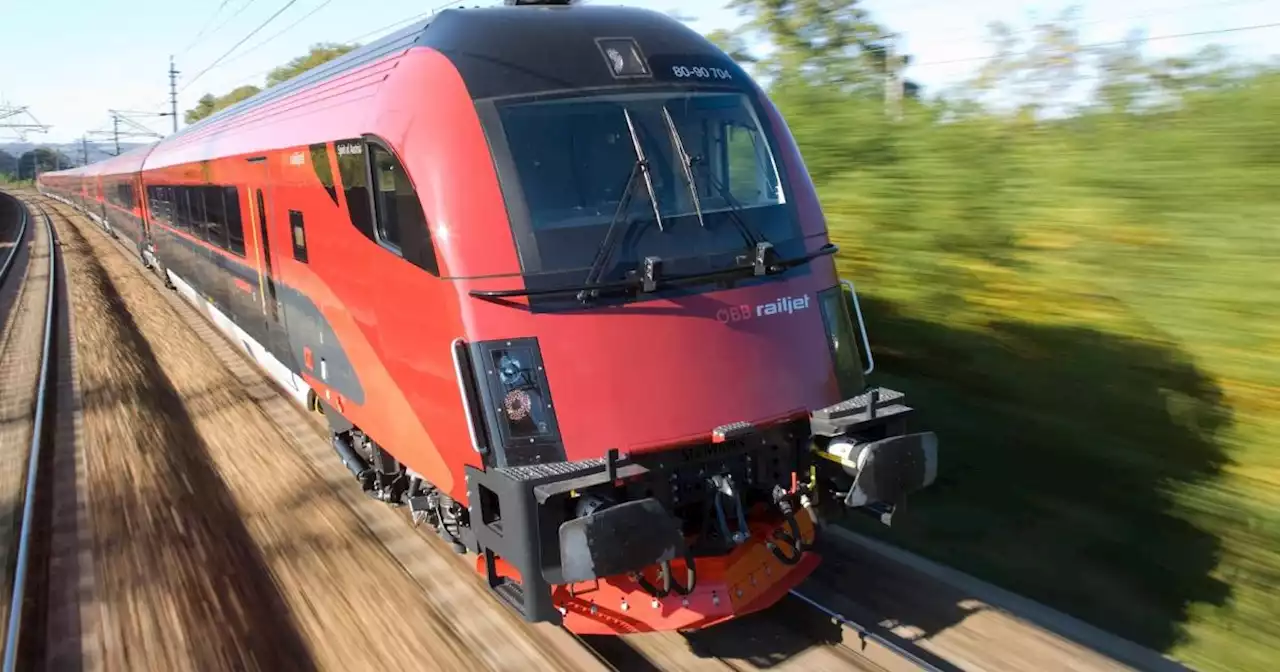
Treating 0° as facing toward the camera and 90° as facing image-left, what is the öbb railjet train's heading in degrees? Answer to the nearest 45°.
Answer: approximately 315°

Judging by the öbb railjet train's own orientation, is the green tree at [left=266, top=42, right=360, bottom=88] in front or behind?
behind

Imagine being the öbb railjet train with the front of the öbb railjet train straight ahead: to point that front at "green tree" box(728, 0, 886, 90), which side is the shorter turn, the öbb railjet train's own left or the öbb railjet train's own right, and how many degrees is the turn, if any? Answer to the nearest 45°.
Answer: approximately 90° to the öbb railjet train's own left
